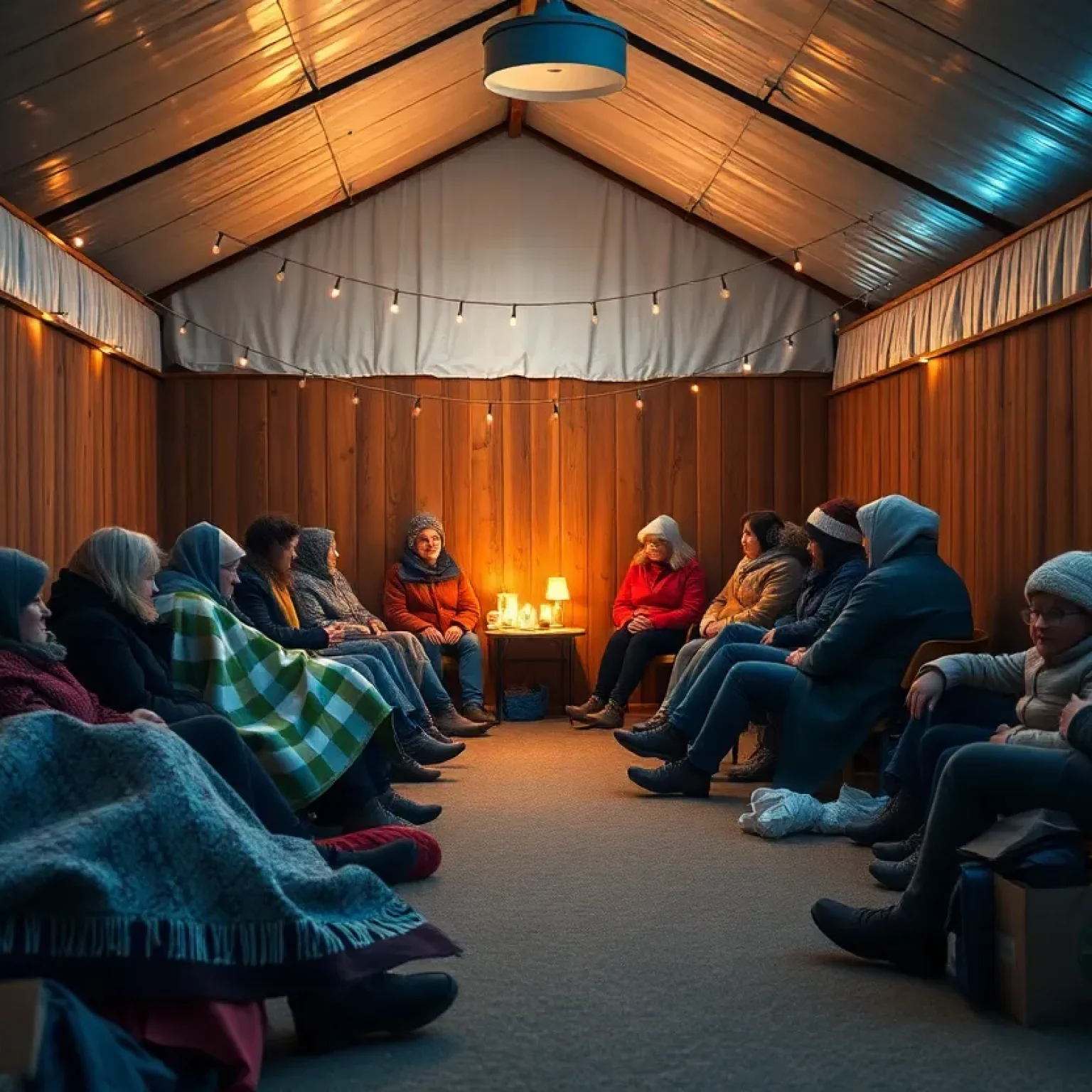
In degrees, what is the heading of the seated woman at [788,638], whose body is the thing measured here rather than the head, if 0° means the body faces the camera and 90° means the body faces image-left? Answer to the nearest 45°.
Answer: approximately 90°

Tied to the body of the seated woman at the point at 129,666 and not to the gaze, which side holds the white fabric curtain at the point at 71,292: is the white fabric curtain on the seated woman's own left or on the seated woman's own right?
on the seated woman's own left

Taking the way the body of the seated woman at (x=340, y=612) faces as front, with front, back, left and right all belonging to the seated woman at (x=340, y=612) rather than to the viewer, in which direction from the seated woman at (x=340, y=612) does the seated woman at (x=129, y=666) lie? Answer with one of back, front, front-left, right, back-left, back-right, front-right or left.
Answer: right

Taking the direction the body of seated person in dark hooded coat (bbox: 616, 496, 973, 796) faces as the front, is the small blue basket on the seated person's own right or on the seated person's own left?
on the seated person's own right

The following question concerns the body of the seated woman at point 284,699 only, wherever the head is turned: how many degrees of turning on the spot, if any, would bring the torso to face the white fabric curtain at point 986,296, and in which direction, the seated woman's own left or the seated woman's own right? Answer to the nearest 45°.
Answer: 0° — they already face it

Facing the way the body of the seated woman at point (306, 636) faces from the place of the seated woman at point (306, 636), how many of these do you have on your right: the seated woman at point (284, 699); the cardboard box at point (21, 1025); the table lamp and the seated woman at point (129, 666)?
3

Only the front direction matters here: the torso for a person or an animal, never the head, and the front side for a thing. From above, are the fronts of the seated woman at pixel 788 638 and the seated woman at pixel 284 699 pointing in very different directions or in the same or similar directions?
very different directions

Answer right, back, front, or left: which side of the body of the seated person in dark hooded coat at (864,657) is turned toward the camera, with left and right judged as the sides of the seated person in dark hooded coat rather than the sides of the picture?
left

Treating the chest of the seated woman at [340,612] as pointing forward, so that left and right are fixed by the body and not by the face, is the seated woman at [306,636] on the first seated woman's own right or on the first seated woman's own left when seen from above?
on the first seated woman's own right

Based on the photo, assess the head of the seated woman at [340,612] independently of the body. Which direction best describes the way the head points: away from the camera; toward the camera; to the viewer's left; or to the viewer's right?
to the viewer's right

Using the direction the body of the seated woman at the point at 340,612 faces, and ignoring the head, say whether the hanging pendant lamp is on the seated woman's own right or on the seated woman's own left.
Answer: on the seated woman's own right

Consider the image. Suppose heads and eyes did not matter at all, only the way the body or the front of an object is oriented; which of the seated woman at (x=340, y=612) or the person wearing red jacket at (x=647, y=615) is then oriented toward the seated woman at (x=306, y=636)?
the person wearing red jacket

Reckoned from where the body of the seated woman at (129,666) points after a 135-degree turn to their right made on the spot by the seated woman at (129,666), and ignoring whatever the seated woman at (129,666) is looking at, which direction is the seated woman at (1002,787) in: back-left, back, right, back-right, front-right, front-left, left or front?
left

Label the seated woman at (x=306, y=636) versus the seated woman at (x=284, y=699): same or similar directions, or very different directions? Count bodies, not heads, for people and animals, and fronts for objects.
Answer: same or similar directions

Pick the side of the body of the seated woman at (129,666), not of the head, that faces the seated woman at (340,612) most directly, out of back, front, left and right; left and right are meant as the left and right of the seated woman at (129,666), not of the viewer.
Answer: left

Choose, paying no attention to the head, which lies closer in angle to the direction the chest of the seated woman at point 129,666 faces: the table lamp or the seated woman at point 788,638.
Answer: the seated woman
